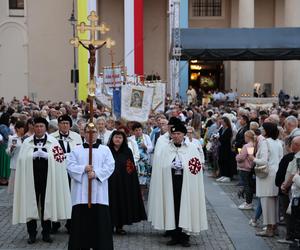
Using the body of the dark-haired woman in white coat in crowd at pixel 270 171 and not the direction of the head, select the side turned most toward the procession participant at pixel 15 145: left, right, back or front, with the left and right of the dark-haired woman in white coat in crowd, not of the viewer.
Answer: front

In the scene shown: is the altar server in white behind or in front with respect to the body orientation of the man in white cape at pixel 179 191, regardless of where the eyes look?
in front

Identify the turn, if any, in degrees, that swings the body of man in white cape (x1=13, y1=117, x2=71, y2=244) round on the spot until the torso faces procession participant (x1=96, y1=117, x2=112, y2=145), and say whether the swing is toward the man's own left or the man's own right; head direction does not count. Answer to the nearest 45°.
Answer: approximately 135° to the man's own left

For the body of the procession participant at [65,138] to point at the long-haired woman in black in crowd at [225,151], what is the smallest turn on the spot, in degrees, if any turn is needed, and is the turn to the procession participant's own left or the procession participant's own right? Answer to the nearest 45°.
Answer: approximately 135° to the procession participant's own left

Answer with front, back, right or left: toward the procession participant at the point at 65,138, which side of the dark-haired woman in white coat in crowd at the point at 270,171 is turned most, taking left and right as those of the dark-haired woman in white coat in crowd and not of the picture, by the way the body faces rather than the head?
front

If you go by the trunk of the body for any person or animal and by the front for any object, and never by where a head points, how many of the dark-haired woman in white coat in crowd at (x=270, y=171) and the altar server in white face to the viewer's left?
1

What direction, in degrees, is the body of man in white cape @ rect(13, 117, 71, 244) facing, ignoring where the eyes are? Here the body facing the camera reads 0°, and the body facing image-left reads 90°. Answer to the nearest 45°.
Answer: approximately 0°

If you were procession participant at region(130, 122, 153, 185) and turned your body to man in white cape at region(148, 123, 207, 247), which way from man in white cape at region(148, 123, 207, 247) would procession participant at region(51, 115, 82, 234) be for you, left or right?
right

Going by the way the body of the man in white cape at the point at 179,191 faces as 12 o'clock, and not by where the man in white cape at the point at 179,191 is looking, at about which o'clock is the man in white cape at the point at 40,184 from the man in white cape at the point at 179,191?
the man in white cape at the point at 40,184 is roughly at 3 o'clock from the man in white cape at the point at 179,191.

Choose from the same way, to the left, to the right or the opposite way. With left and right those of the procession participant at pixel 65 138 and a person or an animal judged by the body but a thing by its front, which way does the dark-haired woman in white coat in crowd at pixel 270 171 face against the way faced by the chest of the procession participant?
to the right

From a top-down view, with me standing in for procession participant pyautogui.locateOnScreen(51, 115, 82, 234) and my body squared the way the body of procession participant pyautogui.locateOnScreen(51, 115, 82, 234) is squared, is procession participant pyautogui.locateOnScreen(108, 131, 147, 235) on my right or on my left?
on my left
